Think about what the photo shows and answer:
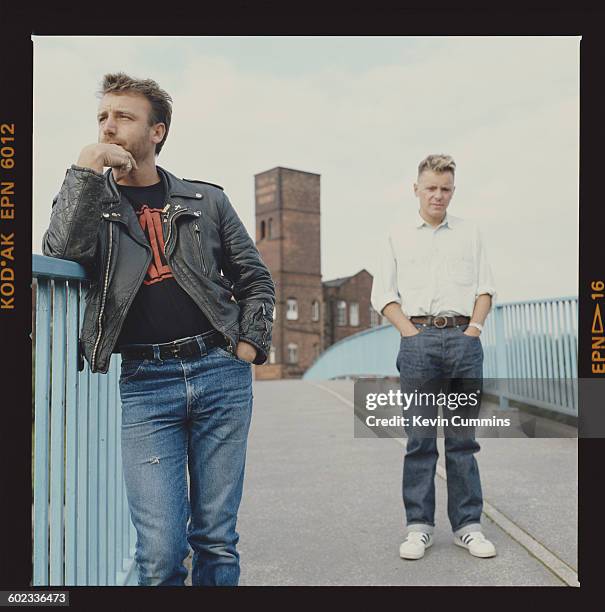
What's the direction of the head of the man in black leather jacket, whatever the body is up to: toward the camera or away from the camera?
toward the camera

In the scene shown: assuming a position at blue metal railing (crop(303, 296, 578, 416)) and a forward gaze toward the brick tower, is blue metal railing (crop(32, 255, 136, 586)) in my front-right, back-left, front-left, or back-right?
back-left

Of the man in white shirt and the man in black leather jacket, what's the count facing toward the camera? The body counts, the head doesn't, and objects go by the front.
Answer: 2

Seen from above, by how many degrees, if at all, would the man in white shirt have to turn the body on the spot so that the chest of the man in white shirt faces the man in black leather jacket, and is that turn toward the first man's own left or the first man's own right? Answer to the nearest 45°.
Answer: approximately 45° to the first man's own right

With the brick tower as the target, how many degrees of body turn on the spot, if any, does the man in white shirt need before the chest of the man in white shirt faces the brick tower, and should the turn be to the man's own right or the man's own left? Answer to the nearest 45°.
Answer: approximately 180°

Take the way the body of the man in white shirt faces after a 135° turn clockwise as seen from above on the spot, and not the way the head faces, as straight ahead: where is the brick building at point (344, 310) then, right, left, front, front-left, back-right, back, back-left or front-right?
front-right

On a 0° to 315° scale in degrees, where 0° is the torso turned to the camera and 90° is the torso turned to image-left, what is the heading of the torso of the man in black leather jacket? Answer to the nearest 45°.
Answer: approximately 0°

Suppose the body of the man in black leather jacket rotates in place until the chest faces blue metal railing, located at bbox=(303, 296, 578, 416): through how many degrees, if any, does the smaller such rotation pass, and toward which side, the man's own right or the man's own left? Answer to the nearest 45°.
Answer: approximately 135° to the man's own left

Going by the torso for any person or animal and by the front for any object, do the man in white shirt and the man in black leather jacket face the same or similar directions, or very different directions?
same or similar directions

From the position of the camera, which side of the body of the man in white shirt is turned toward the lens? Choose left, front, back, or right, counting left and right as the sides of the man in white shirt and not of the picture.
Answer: front
